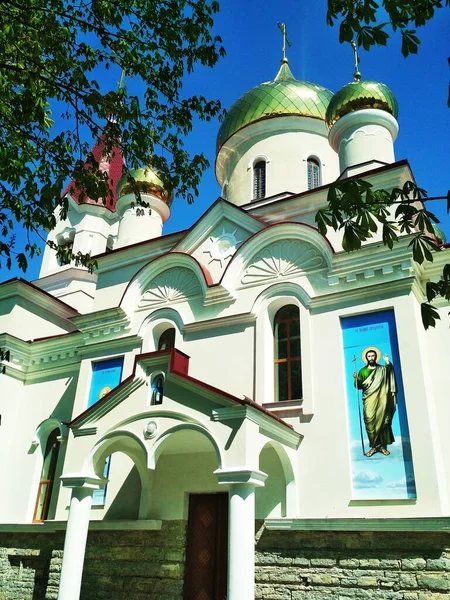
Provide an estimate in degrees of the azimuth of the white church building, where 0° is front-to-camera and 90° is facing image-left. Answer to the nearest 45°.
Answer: approximately 45°
